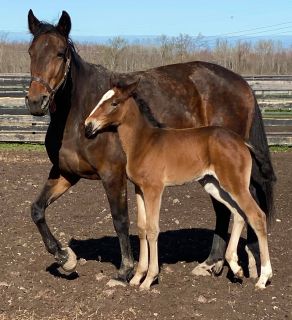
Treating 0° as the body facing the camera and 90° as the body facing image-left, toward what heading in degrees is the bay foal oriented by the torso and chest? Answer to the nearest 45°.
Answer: approximately 90°

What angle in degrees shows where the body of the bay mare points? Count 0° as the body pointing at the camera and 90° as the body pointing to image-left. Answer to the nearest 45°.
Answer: approximately 45°

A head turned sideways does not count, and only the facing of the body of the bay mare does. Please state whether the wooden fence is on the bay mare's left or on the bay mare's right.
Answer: on the bay mare's right

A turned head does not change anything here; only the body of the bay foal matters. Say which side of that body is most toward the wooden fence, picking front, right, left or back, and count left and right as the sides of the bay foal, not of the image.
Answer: right
